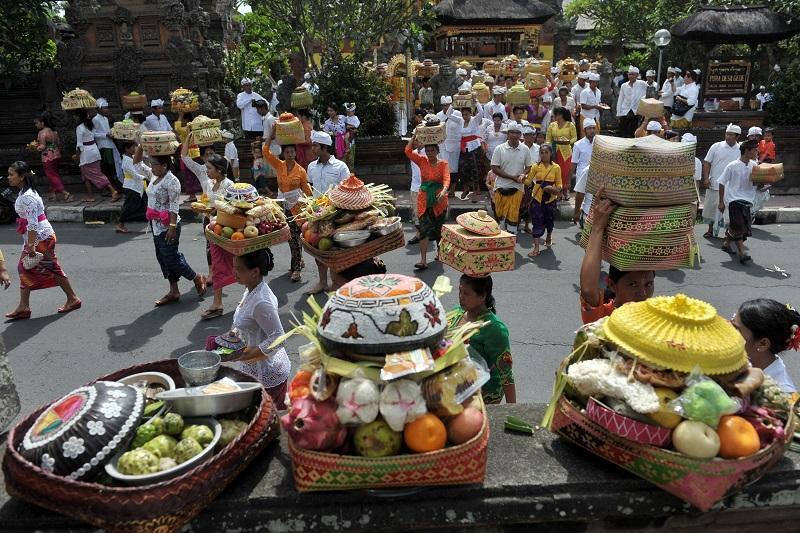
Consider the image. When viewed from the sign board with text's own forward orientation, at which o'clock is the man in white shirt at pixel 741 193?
The man in white shirt is roughly at 12 o'clock from the sign board with text.

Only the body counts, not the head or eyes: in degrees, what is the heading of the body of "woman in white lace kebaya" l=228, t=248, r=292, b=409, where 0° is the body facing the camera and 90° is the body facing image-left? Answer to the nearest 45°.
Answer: approximately 90°

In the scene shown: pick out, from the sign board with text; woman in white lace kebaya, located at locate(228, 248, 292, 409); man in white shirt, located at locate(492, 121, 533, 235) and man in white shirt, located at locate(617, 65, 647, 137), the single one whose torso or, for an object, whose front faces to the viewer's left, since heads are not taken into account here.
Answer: the woman in white lace kebaya

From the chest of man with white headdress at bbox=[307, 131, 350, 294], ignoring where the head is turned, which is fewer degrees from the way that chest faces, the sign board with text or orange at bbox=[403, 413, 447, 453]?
the orange

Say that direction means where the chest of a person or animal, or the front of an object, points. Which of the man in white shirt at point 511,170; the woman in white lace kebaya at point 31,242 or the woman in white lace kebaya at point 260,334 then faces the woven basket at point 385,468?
the man in white shirt

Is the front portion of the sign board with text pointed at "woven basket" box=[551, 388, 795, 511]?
yes

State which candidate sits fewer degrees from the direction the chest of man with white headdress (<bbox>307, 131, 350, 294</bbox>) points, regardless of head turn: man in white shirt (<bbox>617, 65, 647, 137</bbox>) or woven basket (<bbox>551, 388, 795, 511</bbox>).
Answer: the woven basket

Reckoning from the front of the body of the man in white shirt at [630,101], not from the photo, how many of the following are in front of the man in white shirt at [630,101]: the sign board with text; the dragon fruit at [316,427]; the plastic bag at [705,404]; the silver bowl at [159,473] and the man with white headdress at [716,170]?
4

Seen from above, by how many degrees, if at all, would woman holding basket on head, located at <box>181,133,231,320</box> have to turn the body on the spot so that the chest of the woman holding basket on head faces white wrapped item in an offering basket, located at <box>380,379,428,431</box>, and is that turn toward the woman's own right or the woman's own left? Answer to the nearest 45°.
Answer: approximately 45° to the woman's own left

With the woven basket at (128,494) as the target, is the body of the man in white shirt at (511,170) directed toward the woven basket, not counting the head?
yes
